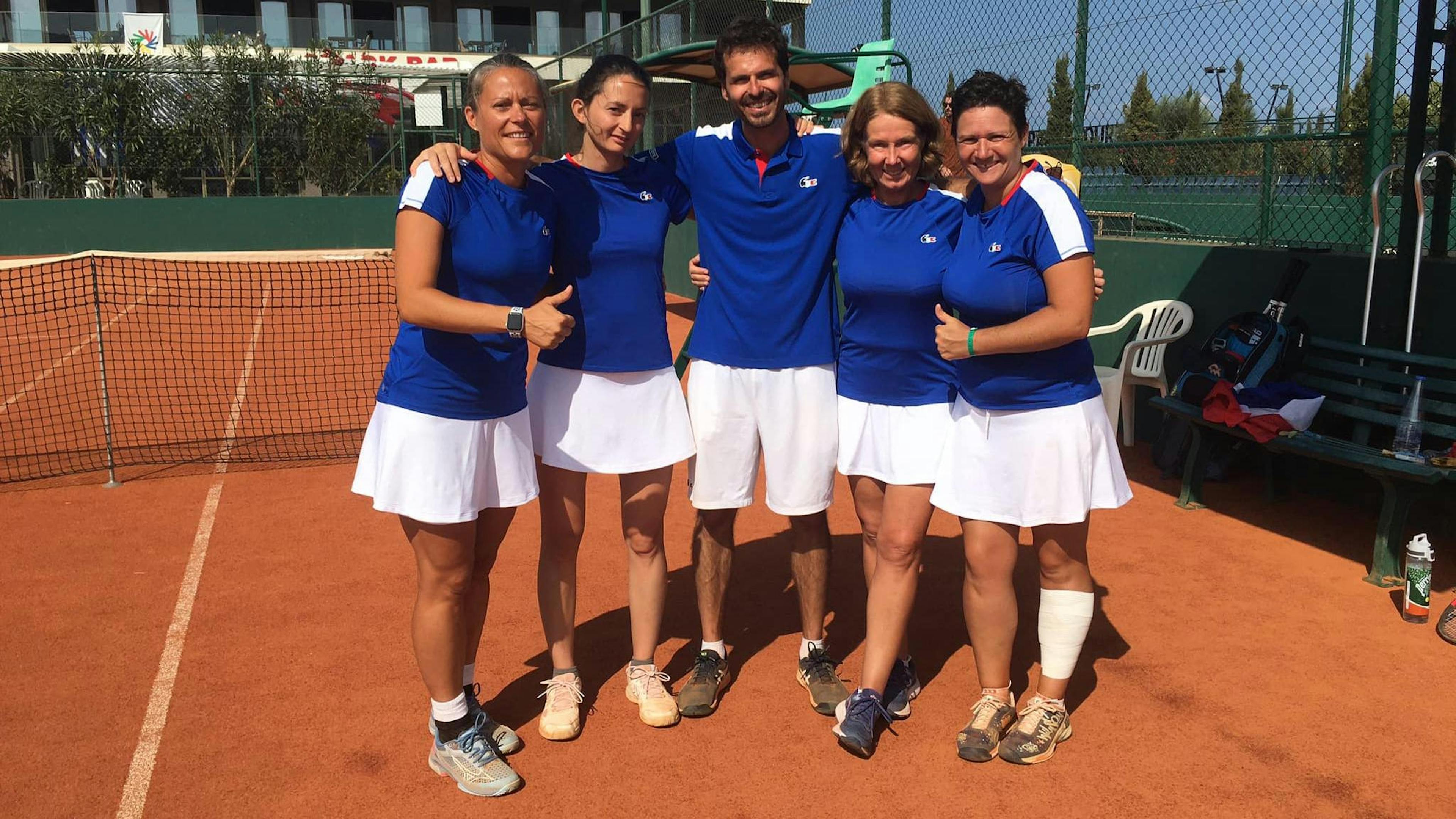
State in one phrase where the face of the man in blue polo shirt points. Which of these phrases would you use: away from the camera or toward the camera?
toward the camera

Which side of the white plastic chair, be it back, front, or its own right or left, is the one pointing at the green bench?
left

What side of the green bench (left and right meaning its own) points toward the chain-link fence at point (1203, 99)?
right

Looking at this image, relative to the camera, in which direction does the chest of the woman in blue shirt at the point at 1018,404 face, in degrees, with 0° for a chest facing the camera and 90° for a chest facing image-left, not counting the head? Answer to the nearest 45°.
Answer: approximately 45°

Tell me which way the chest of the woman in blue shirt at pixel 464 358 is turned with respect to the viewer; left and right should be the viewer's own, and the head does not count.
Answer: facing the viewer and to the right of the viewer

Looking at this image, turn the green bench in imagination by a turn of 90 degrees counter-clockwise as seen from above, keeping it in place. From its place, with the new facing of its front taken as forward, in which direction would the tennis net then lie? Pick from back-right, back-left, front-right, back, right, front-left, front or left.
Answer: back-right

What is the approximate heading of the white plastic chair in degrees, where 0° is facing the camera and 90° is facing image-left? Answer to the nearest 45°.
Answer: approximately 45°

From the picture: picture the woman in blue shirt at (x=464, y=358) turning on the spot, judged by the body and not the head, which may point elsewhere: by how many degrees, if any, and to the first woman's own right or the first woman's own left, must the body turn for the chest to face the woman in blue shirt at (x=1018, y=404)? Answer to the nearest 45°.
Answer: approximately 45° to the first woman's own left

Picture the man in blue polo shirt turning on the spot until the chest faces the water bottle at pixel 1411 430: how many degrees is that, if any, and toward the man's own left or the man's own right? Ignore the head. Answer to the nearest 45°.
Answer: approximately 135° to the man's own left

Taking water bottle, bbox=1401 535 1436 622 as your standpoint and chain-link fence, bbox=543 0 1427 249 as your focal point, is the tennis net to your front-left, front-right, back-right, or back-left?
front-left

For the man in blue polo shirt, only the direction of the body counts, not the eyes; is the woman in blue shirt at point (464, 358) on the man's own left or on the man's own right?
on the man's own right

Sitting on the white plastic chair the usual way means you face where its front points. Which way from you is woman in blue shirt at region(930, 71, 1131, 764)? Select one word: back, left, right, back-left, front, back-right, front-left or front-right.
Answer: front-left

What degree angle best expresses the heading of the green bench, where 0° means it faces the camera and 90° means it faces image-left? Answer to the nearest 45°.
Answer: approximately 45°

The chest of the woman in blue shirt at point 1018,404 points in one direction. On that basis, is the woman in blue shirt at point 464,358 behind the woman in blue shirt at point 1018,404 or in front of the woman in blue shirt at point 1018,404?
in front

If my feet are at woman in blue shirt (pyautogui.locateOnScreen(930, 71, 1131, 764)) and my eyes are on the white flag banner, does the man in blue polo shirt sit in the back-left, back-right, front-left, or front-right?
front-left

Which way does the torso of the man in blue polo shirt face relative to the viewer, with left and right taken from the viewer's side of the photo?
facing the viewer
